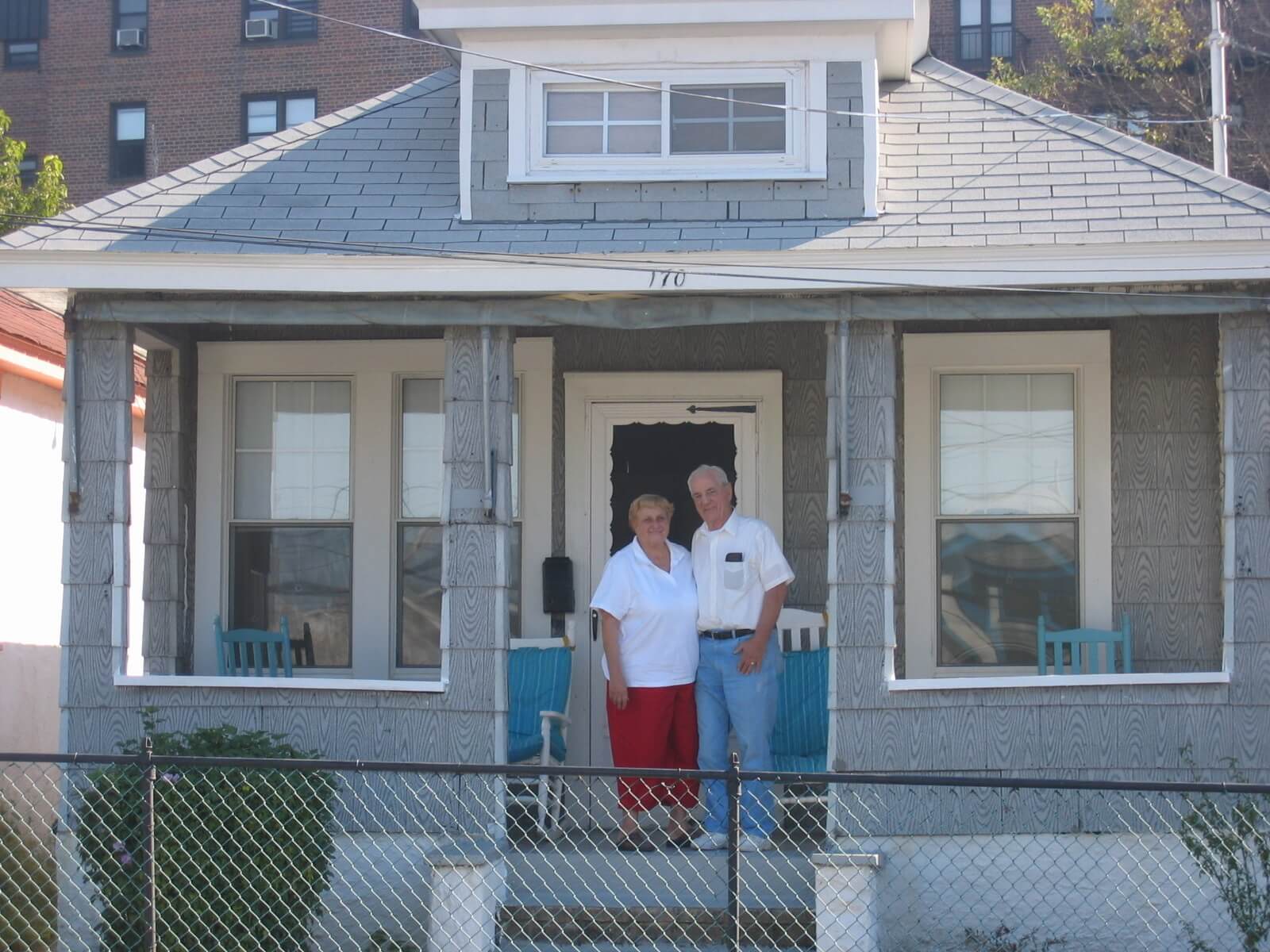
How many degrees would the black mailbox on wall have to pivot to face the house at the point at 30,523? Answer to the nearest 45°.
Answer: approximately 135° to its right

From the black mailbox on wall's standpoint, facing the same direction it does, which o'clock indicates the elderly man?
The elderly man is roughly at 11 o'clock from the black mailbox on wall.

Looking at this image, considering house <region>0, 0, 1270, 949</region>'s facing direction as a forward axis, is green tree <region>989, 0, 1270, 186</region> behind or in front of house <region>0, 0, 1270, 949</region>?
behind

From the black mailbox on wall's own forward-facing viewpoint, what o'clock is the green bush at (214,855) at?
The green bush is roughly at 1 o'clock from the black mailbox on wall.

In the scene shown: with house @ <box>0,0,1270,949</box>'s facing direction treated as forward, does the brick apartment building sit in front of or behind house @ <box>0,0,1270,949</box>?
behind

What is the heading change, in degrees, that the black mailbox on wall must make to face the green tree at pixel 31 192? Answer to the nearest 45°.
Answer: approximately 135° to its right

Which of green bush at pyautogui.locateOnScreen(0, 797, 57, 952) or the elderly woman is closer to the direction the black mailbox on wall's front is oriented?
the elderly woman

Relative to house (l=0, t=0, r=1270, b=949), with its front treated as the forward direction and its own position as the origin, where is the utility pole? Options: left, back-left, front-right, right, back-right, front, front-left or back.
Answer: back-left

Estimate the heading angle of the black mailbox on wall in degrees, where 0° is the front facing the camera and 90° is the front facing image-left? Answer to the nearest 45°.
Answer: approximately 0°

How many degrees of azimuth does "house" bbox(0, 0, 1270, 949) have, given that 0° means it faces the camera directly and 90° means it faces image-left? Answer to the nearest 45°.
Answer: approximately 0°

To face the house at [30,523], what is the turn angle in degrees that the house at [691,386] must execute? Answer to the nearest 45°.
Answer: approximately 135° to its right

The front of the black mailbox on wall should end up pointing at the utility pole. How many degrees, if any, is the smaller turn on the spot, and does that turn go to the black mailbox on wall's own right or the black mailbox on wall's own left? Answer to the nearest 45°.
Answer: approximately 135° to the black mailbox on wall's own left
